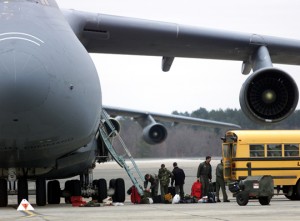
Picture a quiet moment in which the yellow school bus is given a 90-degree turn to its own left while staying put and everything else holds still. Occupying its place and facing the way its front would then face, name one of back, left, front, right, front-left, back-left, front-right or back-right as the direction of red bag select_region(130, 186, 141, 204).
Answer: back-left

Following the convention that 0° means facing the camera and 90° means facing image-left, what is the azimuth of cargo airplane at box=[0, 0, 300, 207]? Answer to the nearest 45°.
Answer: approximately 0°

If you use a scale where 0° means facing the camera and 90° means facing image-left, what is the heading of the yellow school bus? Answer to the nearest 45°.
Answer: approximately 270°

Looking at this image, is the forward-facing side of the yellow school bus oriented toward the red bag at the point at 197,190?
no

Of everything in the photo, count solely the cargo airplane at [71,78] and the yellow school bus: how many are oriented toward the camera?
1

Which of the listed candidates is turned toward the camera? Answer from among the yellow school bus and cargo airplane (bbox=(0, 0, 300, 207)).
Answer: the cargo airplane

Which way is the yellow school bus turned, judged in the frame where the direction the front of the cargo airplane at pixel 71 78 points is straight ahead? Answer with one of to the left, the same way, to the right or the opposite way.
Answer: to the left

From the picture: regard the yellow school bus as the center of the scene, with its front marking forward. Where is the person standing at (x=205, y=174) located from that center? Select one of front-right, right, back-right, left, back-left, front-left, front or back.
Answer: back

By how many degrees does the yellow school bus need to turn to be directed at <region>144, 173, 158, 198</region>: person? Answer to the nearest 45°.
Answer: approximately 180°
